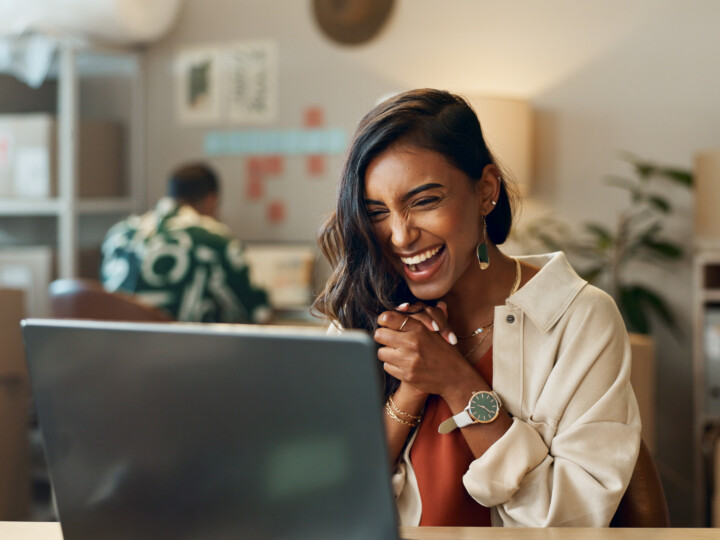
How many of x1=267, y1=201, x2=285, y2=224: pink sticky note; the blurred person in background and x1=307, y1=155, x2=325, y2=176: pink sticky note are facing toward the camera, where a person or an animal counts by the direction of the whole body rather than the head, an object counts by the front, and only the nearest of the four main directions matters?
2

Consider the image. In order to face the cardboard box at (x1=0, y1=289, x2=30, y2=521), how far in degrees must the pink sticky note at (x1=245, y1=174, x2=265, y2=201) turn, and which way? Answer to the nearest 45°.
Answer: approximately 45° to its right

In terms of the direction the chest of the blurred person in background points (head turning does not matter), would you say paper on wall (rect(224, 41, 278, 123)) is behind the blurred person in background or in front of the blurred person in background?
in front

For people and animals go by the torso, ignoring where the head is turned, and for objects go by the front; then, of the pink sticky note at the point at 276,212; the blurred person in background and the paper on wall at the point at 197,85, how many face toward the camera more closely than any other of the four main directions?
2

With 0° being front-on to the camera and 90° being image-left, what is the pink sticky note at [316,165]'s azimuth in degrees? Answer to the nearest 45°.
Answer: approximately 0°

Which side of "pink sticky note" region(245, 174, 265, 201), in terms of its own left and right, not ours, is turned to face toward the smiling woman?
front

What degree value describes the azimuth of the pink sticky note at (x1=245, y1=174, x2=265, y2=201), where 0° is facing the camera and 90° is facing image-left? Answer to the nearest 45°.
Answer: approximately 0°

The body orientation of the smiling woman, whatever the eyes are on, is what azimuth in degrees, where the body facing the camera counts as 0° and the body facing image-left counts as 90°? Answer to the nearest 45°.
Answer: approximately 45°

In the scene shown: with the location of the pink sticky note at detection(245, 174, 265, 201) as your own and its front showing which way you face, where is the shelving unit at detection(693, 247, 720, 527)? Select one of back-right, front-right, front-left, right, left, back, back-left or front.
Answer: front-left
